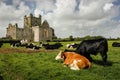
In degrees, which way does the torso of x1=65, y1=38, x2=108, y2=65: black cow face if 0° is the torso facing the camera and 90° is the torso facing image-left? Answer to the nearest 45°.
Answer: approximately 90°

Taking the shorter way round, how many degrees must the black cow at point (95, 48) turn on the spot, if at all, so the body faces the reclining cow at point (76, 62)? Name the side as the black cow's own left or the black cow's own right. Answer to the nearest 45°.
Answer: approximately 45° to the black cow's own left
